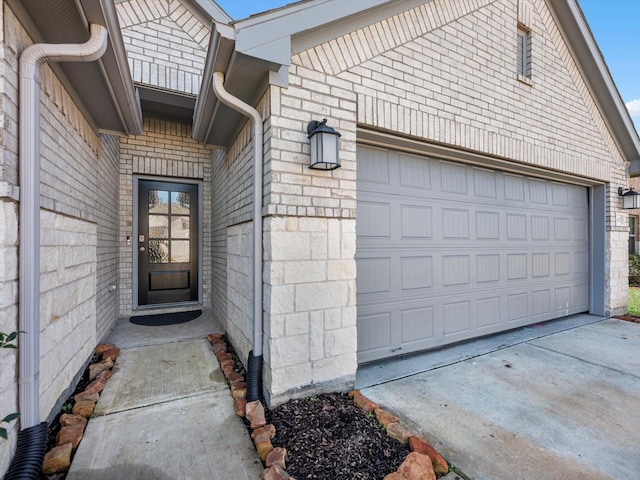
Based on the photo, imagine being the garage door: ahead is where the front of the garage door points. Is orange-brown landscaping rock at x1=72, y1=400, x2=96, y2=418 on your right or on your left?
on your right

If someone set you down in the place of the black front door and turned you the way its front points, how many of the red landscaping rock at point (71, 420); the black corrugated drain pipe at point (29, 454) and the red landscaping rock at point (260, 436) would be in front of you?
3

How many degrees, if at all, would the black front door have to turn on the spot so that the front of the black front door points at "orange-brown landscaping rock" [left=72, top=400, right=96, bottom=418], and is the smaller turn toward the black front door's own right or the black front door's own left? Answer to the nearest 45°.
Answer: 0° — it already faces it

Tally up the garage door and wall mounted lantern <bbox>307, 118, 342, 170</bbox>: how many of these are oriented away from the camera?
0

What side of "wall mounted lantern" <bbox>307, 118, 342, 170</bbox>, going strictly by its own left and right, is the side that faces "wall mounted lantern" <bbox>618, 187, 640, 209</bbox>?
left

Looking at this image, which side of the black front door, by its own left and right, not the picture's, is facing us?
front

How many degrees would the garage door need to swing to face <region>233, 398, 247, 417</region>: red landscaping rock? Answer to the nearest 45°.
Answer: approximately 90° to its right

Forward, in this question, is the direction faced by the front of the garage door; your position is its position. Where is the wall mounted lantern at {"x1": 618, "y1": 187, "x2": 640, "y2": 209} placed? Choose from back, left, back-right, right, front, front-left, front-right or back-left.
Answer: left

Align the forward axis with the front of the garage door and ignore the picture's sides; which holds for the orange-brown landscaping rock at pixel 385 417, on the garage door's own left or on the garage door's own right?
on the garage door's own right

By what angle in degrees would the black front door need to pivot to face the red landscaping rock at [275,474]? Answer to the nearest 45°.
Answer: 0° — it already faces it

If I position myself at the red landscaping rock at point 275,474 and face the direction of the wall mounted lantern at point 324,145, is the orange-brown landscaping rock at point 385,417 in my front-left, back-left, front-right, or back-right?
front-right

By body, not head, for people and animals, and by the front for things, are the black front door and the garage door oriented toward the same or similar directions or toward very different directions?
same or similar directions

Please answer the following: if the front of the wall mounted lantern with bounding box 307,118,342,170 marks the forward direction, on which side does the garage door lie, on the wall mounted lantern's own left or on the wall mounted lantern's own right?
on the wall mounted lantern's own left
